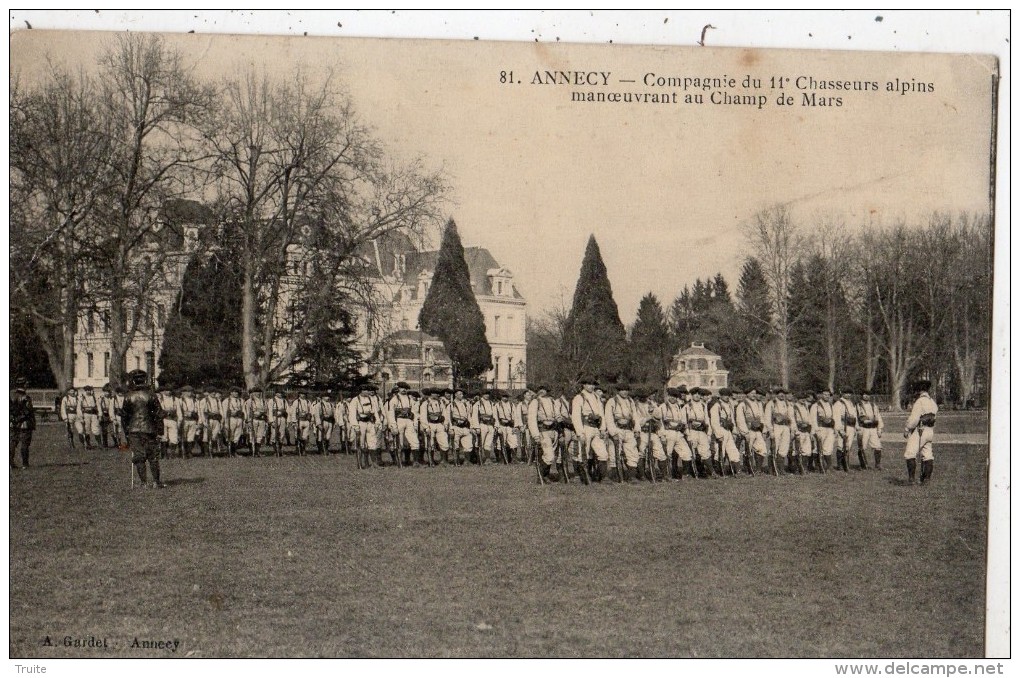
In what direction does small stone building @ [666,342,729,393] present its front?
toward the camera

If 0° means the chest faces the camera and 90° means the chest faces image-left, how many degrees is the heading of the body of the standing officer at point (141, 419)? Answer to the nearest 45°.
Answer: approximately 180°

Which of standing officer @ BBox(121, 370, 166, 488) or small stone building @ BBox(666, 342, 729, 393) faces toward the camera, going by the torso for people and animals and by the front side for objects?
the small stone building

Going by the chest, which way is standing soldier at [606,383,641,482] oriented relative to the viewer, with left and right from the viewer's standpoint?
facing the viewer

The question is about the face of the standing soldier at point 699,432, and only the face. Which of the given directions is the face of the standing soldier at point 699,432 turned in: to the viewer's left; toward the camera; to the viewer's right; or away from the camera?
toward the camera

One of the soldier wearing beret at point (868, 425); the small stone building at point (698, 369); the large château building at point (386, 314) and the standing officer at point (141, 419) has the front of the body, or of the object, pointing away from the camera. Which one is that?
the standing officer

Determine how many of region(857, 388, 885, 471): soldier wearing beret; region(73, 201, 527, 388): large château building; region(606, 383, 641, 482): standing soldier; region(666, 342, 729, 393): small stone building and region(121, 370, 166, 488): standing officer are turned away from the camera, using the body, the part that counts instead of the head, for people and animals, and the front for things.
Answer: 1

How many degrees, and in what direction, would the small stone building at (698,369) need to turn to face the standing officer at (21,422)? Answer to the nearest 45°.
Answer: approximately 45° to its right

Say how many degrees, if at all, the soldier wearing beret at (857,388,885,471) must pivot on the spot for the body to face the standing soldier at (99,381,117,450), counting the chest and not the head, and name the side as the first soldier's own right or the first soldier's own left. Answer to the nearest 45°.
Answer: approximately 45° to the first soldier's own right

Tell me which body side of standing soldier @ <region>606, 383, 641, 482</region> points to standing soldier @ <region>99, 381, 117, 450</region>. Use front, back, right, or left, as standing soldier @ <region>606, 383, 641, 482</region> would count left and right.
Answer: right

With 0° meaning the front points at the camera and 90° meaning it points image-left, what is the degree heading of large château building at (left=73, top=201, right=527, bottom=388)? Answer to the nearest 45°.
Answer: approximately 0°
